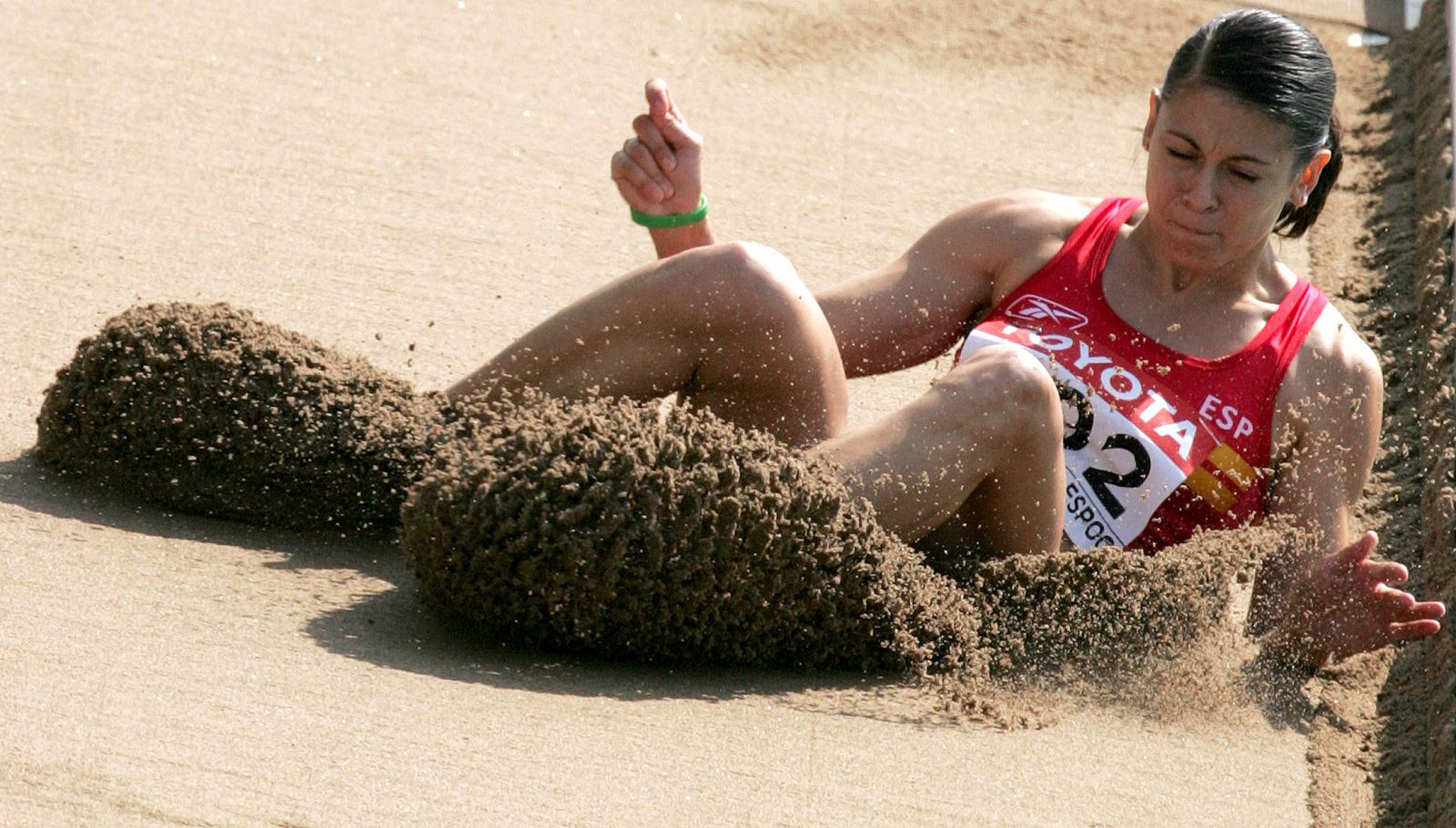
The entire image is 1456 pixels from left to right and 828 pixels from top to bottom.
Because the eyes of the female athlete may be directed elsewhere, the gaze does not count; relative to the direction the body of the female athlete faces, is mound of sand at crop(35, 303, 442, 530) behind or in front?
in front

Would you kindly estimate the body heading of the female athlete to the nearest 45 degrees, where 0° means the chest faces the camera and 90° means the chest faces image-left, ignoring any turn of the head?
approximately 45°

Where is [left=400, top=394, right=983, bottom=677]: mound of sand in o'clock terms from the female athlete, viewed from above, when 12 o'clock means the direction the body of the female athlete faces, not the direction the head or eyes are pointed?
The mound of sand is roughly at 12 o'clock from the female athlete.
